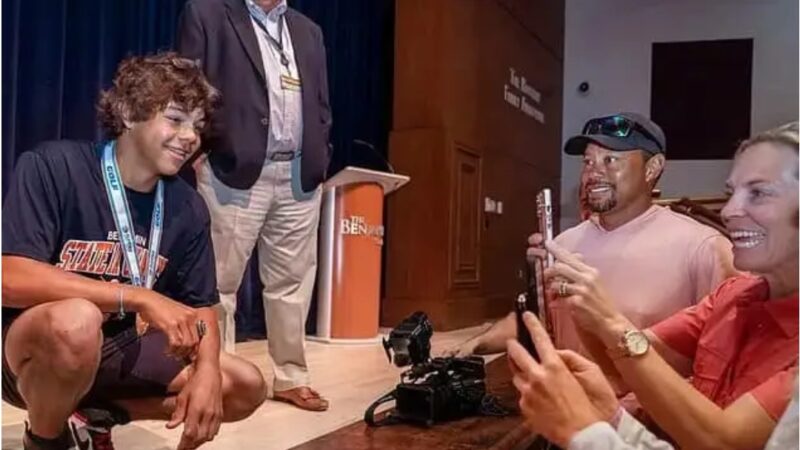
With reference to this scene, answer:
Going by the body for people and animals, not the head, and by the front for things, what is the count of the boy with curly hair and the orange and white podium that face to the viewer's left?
0

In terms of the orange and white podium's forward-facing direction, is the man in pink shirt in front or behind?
in front

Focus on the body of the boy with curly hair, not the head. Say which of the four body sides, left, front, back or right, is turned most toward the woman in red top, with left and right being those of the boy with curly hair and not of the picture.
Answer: front

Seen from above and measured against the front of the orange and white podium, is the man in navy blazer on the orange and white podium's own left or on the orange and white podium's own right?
on the orange and white podium's own right

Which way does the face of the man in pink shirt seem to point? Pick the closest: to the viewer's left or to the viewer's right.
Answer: to the viewer's left

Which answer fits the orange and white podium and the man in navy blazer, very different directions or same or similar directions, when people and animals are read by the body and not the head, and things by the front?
same or similar directions

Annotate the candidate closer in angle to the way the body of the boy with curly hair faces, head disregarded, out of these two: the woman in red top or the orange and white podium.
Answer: the woman in red top

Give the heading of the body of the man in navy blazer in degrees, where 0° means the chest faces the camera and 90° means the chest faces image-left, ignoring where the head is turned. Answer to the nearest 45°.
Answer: approximately 315°

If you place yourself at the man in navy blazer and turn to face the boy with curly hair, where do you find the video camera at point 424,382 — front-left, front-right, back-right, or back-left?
front-left

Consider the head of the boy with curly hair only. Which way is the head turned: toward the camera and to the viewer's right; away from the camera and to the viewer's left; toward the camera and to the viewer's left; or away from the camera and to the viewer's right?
toward the camera and to the viewer's right

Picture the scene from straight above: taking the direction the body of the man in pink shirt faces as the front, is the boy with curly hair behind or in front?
in front

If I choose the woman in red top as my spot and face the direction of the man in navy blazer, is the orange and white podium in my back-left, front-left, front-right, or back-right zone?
front-right

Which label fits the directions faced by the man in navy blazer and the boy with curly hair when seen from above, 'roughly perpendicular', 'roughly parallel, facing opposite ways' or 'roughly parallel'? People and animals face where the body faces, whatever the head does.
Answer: roughly parallel

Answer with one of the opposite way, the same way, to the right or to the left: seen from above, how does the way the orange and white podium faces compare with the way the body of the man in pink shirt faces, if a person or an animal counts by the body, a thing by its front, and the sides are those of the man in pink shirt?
to the left

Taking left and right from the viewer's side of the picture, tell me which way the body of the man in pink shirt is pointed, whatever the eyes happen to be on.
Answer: facing the viewer and to the left of the viewer

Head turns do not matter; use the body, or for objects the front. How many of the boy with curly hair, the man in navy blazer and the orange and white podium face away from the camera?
0

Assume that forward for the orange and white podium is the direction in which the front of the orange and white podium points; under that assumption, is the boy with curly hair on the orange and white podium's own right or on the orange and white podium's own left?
on the orange and white podium's own right
